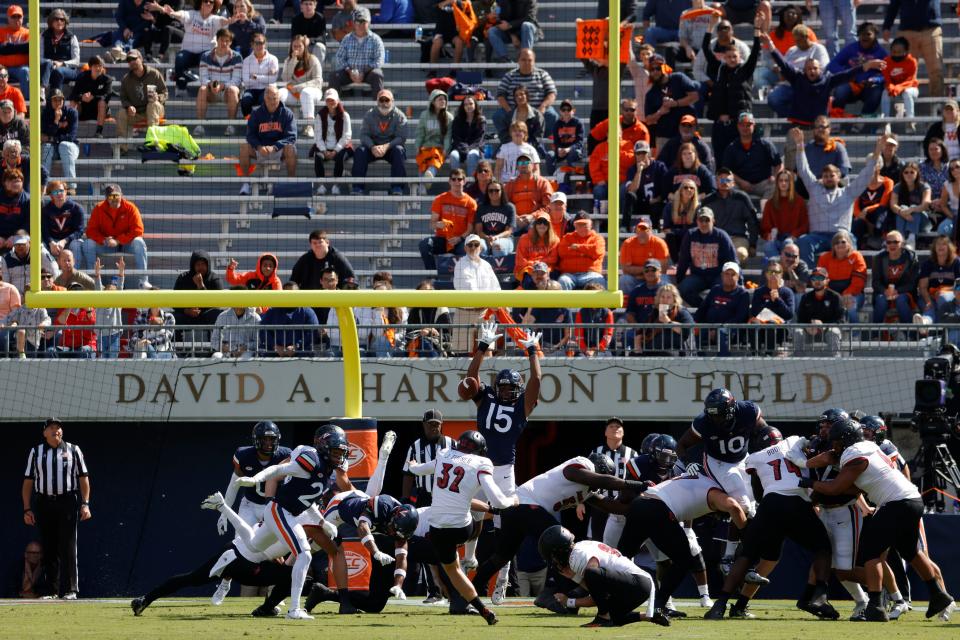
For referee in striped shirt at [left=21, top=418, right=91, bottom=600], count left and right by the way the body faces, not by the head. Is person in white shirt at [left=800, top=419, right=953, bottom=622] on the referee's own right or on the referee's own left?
on the referee's own left

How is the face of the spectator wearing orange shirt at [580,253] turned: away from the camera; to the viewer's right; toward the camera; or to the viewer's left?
toward the camera

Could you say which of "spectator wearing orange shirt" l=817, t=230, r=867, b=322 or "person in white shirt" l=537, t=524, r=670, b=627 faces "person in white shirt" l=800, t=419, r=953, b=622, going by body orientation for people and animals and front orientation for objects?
the spectator wearing orange shirt

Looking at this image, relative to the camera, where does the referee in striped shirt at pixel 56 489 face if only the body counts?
toward the camera

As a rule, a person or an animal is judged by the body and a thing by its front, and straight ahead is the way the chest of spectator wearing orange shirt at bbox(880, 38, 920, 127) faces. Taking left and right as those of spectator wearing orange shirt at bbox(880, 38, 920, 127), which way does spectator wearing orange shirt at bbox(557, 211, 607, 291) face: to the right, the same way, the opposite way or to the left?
the same way

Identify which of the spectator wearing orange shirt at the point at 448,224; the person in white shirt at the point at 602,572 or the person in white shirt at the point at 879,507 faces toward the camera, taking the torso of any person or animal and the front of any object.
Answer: the spectator wearing orange shirt

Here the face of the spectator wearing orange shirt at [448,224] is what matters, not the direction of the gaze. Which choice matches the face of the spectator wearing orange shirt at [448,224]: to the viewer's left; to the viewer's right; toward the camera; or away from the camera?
toward the camera

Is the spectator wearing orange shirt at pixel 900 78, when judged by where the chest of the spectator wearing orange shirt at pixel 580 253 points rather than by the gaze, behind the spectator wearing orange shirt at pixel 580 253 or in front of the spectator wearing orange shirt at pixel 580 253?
behind

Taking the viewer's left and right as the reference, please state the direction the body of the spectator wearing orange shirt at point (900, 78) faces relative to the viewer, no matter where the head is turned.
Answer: facing the viewer

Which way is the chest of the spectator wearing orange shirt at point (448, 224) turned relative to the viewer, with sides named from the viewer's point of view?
facing the viewer

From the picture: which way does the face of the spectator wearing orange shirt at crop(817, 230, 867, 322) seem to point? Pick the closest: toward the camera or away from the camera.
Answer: toward the camera

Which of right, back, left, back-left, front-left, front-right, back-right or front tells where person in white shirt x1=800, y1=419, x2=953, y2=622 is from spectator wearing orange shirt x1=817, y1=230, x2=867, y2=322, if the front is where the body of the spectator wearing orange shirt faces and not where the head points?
front

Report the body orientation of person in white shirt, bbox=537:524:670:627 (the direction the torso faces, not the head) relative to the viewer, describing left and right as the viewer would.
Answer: facing to the left of the viewer

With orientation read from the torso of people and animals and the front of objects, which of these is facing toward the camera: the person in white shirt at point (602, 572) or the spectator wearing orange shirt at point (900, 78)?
the spectator wearing orange shirt
